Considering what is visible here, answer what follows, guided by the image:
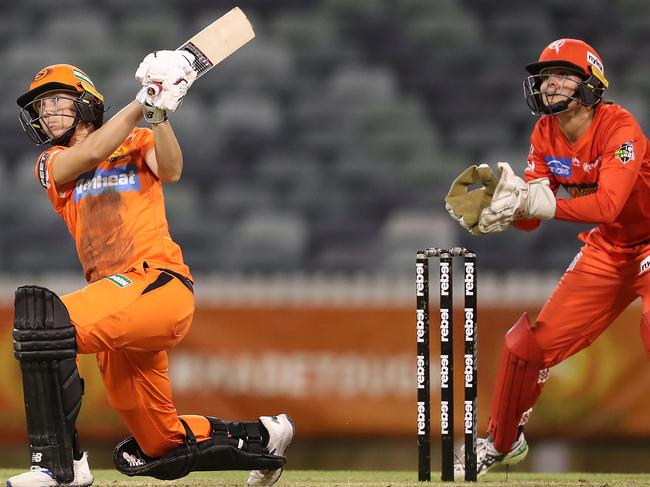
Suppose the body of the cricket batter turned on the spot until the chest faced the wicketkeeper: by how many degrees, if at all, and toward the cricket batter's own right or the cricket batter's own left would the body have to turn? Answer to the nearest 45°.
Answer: approximately 135° to the cricket batter's own left

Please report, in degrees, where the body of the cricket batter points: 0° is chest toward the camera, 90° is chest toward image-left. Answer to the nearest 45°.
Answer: approximately 45°

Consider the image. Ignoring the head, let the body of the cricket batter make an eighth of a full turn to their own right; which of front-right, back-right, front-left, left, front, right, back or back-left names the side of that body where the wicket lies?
back

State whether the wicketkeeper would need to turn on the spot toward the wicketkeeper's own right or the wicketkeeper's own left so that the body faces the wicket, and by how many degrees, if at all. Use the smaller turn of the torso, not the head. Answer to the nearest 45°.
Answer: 0° — they already face it

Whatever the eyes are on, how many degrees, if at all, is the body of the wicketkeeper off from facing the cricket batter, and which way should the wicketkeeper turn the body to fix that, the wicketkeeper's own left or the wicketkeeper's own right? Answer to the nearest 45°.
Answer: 0° — they already face them
